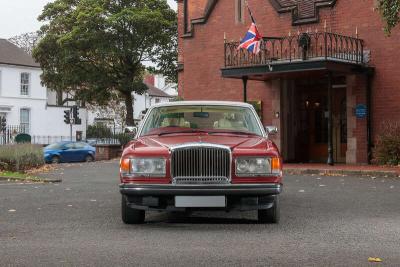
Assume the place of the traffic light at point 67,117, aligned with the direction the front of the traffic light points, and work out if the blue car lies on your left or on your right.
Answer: on your left

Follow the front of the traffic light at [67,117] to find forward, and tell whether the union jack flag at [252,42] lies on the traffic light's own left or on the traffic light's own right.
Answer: on the traffic light's own left

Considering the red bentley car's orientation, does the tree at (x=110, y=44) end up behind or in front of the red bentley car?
behind

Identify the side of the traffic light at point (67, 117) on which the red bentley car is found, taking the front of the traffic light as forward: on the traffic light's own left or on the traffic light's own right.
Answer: on the traffic light's own left

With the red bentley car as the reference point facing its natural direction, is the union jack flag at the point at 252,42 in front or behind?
behind

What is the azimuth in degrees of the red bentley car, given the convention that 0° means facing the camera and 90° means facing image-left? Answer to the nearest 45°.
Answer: approximately 0°

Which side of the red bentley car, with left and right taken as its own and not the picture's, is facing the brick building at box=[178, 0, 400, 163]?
back

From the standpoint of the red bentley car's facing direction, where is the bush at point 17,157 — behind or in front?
behind

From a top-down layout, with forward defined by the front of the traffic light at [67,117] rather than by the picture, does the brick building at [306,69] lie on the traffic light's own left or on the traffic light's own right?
on the traffic light's own left
